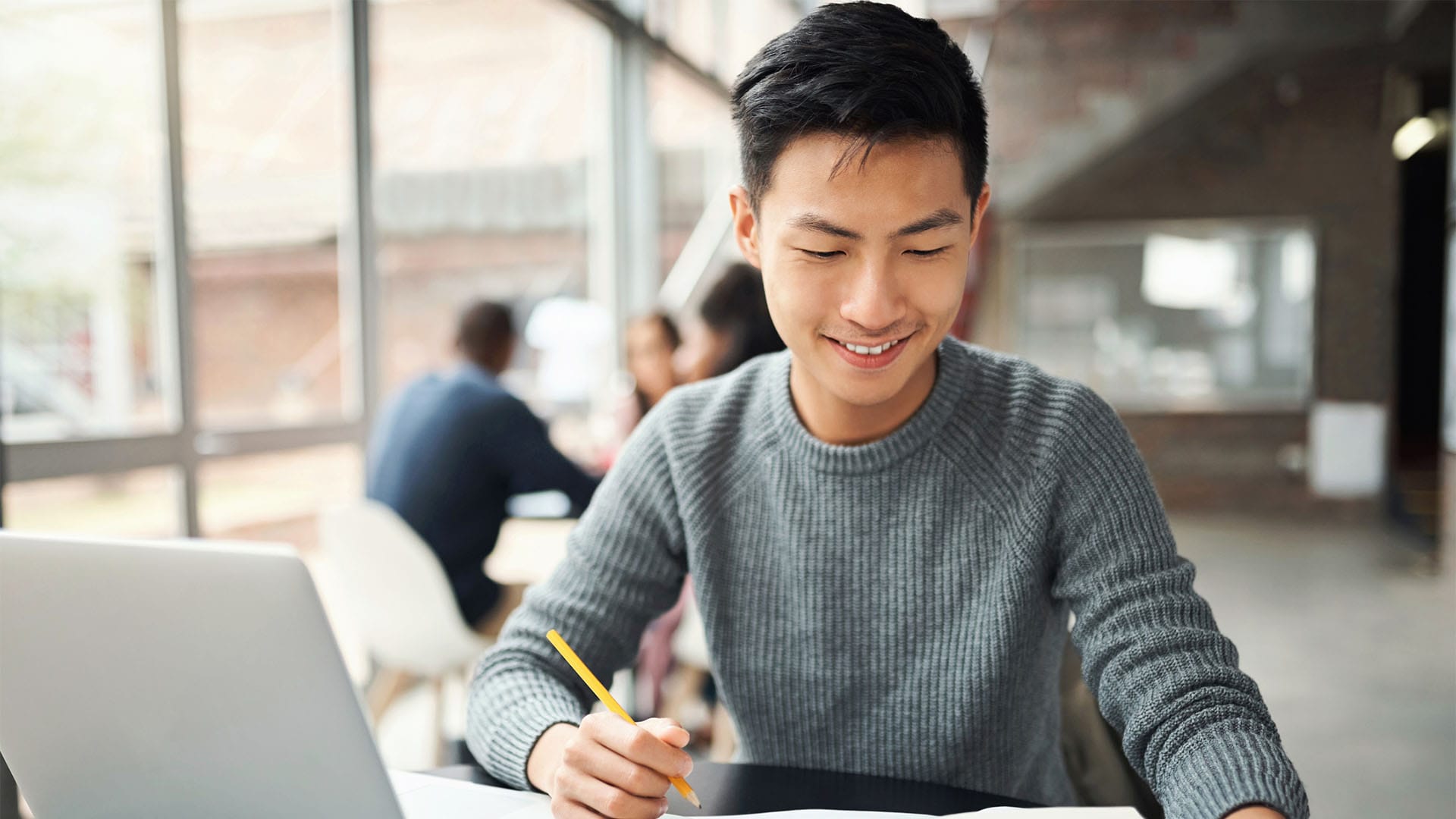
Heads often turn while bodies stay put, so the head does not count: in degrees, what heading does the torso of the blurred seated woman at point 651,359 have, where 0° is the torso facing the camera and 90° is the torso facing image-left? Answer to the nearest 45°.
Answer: approximately 45°

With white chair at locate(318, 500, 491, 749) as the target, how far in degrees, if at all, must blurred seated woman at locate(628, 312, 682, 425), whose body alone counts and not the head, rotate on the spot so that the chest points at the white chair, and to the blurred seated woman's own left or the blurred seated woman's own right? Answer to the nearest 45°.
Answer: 0° — they already face it

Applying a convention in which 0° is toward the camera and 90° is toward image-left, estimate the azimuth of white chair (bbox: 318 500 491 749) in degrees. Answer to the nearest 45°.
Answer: approximately 225°

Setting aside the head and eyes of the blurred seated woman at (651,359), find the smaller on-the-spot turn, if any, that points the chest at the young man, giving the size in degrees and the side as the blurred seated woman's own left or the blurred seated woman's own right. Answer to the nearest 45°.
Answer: approximately 45° to the blurred seated woman's own left

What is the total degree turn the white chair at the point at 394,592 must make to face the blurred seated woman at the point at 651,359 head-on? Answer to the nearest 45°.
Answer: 0° — it already faces them

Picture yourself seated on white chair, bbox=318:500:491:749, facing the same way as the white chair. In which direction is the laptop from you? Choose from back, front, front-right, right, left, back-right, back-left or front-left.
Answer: back-right

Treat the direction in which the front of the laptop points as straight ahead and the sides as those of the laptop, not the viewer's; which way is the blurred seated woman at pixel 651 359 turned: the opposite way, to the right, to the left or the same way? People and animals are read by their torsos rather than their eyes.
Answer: the opposite way

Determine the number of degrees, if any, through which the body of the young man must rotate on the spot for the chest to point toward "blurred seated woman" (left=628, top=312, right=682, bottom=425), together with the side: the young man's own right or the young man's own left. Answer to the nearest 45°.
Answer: approximately 180°

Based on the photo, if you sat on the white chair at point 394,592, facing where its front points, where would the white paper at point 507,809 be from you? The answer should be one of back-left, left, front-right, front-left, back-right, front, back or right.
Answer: back-right

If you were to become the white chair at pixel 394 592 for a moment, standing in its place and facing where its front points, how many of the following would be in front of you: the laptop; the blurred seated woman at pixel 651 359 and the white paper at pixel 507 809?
1

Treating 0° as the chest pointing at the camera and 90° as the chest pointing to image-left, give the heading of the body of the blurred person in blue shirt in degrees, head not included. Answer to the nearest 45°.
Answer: approximately 225°
